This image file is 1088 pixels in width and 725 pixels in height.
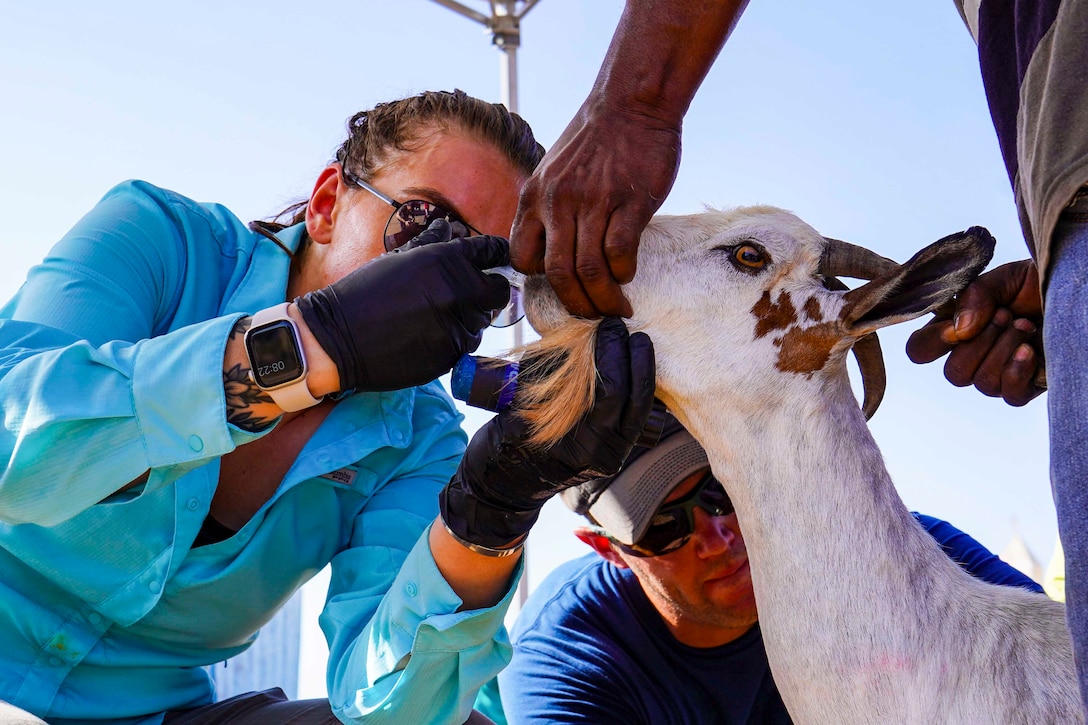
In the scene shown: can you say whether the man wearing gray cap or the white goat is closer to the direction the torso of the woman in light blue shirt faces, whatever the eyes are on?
the white goat

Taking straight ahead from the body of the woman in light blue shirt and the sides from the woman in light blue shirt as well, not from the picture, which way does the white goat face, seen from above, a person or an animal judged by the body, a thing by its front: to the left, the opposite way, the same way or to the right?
the opposite way

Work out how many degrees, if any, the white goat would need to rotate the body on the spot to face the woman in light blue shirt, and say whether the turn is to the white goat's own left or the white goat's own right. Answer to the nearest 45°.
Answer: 0° — it already faces them

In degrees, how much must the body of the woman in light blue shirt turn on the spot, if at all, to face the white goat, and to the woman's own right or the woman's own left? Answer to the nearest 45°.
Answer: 0° — they already face it

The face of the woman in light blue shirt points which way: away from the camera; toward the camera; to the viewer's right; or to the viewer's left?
to the viewer's right

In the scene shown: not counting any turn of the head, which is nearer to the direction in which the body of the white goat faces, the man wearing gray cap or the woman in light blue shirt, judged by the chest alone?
the woman in light blue shirt

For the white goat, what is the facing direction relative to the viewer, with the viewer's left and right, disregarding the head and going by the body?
facing to the left of the viewer

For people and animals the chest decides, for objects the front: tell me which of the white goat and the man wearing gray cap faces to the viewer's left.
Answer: the white goat
